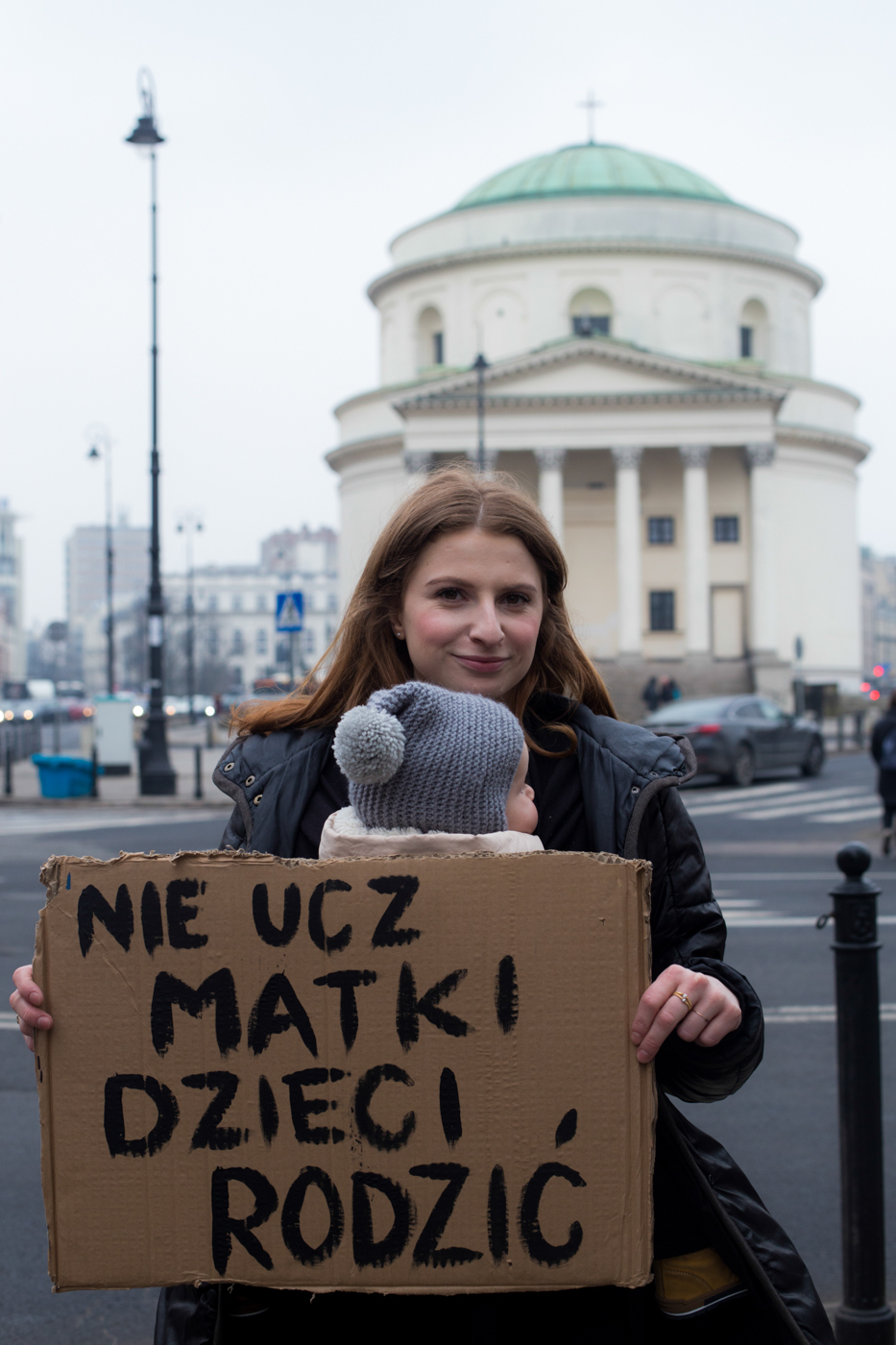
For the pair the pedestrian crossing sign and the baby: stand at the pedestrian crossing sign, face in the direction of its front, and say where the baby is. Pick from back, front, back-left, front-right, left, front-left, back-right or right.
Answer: front

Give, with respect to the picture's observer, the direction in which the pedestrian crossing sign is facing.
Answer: facing the viewer

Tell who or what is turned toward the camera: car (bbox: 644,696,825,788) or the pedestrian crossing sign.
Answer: the pedestrian crossing sign

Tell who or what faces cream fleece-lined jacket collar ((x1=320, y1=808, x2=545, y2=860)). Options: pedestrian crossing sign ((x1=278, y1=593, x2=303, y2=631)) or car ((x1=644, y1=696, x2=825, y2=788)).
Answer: the pedestrian crossing sign

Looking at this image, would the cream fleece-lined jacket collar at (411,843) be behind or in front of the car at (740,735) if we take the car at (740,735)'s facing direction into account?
behind

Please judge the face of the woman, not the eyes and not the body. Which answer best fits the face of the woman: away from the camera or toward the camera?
toward the camera

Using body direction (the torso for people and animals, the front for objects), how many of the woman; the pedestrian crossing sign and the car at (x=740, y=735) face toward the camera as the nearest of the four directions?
2

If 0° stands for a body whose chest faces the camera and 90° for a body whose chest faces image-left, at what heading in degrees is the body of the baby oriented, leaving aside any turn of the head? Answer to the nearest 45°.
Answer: approximately 225°

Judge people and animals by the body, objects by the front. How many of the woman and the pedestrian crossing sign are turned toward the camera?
2

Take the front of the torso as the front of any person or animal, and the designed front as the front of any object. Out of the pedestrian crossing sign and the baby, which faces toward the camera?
the pedestrian crossing sign

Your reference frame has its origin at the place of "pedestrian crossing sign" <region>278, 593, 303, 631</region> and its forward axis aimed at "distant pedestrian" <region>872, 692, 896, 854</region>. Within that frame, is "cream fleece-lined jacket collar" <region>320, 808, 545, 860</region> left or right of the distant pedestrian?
right

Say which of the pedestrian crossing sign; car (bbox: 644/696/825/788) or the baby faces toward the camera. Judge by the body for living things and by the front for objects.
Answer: the pedestrian crossing sign

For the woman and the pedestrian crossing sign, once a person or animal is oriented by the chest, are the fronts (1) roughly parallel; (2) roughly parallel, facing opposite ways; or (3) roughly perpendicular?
roughly parallel

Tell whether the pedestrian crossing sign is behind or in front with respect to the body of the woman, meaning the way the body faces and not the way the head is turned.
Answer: behind
